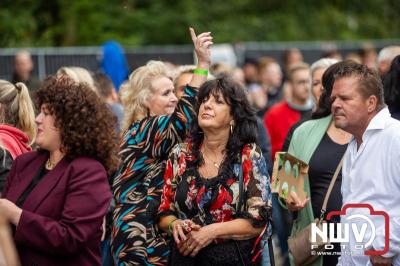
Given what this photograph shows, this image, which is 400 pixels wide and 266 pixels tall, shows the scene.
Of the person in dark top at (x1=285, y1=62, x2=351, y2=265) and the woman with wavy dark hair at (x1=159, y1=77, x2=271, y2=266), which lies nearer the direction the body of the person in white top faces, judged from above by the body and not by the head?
the woman with wavy dark hair

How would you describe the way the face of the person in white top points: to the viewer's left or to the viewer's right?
to the viewer's left

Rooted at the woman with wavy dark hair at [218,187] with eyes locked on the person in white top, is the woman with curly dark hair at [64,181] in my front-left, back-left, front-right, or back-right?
back-right

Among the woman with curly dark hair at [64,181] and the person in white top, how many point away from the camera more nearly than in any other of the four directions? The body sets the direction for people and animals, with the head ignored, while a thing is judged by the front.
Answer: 0

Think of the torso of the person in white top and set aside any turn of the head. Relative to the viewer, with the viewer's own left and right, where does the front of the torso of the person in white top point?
facing the viewer and to the left of the viewer

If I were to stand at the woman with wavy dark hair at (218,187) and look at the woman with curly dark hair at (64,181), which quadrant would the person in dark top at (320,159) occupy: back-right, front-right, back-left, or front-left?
back-right

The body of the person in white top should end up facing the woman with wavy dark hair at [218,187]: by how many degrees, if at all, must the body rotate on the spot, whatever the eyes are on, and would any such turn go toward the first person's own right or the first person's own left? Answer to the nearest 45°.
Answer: approximately 45° to the first person's own right

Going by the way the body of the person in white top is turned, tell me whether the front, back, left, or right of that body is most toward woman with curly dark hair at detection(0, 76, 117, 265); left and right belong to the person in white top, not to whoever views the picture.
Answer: front
